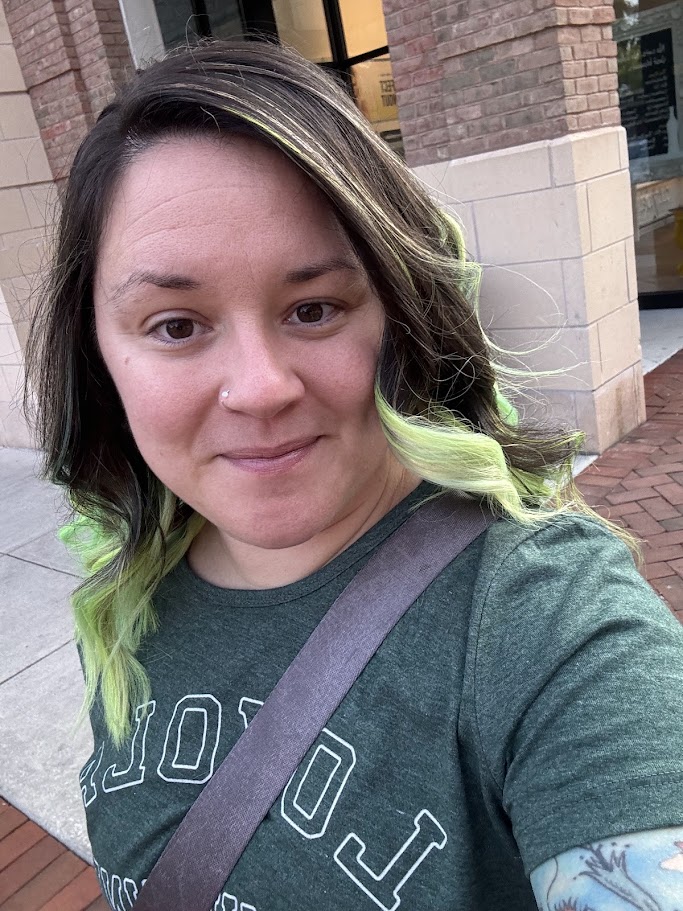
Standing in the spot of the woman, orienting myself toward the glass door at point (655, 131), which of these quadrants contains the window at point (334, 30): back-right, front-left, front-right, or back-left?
front-left

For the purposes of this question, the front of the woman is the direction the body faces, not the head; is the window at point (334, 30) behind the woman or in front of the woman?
behind

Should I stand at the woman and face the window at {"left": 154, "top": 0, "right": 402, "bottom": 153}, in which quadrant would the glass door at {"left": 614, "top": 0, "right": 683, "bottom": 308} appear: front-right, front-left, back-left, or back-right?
front-right

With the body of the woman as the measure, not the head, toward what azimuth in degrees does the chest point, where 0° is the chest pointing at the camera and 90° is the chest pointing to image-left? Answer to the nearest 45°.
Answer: approximately 45°

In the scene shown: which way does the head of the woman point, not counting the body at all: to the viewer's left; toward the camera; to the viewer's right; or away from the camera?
toward the camera

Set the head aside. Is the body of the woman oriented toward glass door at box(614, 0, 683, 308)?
no
